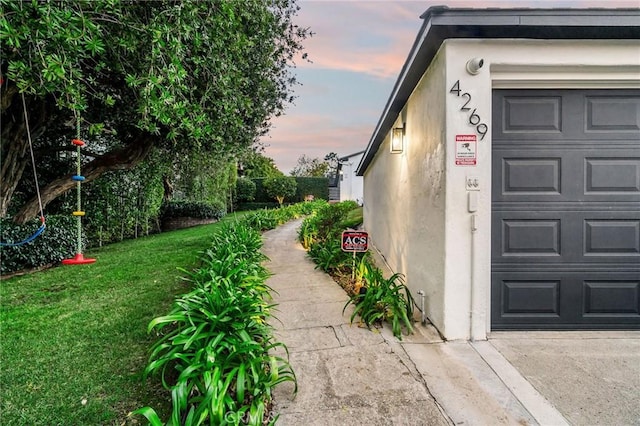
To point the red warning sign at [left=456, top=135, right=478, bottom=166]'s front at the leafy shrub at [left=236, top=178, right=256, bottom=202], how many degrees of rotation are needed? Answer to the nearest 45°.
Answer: approximately 135° to its right

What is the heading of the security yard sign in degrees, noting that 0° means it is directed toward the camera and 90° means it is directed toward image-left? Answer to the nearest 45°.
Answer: approximately 0°

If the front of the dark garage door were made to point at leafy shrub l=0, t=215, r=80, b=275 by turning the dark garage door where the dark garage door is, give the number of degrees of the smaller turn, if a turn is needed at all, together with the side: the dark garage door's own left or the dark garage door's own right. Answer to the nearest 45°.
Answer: approximately 90° to the dark garage door's own right

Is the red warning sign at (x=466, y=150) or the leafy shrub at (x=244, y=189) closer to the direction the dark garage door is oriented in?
the red warning sign

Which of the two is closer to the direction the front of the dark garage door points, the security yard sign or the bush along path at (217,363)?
the bush along path

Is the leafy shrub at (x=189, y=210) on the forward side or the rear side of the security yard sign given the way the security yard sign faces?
on the rear side

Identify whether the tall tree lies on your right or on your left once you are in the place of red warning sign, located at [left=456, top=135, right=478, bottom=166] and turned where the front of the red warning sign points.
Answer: on your right

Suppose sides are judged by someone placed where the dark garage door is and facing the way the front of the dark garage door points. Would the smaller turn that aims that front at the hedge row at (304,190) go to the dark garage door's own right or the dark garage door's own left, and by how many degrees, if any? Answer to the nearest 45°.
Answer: approximately 135° to the dark garage door's own right

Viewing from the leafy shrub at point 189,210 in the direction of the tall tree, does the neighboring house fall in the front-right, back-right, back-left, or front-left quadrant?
back-left
